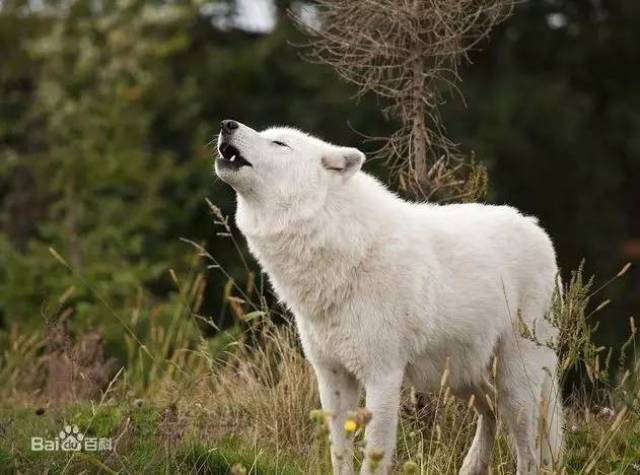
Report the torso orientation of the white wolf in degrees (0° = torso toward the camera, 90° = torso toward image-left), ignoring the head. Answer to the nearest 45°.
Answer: approximately 45°

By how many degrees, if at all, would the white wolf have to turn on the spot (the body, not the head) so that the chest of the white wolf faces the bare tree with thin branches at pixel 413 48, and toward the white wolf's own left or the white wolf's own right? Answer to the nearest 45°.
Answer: approximately 135° to the white wolf's own right
